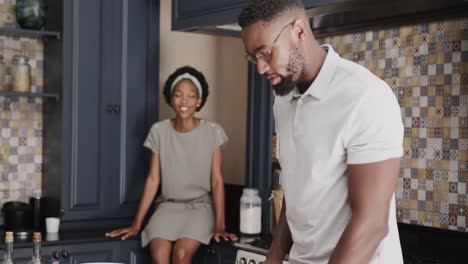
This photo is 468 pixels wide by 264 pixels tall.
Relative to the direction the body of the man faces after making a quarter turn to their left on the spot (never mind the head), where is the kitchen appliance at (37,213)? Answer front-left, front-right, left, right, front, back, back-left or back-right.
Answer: back

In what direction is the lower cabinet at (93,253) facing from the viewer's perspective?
toward the camera

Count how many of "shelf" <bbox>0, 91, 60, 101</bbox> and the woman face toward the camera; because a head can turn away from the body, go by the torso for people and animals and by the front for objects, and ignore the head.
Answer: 2

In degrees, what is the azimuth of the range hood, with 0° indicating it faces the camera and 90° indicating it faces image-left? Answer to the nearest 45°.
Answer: approximately 45°

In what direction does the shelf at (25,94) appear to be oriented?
toward the camera

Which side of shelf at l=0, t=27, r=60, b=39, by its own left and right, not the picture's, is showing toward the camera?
front

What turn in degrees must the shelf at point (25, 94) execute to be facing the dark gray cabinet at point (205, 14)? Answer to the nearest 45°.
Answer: approximately 45° to its left

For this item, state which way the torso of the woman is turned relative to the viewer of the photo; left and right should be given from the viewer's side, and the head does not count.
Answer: facing the viewer

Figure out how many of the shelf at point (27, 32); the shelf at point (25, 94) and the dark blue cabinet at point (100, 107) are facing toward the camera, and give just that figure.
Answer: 3

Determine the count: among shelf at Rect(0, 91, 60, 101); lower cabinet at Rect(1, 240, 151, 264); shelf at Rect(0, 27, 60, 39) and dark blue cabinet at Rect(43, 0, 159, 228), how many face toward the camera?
4
